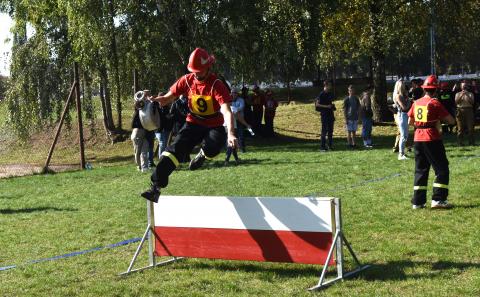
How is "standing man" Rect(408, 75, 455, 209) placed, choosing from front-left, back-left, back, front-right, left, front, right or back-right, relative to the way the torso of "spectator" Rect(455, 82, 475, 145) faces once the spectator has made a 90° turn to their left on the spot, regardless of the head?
right

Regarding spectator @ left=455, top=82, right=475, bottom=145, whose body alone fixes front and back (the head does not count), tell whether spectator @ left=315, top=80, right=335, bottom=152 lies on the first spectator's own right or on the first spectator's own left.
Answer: on the first spectator's own right

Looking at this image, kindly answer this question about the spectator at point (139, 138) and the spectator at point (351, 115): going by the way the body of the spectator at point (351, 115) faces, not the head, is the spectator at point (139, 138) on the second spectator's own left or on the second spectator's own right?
on the second spectator's own right

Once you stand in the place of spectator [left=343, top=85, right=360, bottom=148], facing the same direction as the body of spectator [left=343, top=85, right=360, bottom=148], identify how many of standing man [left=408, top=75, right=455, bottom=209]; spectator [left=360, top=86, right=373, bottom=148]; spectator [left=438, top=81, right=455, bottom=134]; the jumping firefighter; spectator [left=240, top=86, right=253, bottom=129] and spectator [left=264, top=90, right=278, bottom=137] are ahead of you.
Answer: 2

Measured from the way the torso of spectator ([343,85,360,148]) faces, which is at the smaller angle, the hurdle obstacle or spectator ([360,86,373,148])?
the hurdle obstacle

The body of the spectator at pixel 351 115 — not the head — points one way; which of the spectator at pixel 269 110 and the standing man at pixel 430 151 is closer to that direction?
the standing man

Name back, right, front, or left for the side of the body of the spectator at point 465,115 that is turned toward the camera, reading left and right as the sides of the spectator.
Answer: front

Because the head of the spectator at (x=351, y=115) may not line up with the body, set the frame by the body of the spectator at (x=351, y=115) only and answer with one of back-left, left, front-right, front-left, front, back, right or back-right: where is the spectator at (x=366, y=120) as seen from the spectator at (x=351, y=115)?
back-left

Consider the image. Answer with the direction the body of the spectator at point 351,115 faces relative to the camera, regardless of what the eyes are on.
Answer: toward the camera
